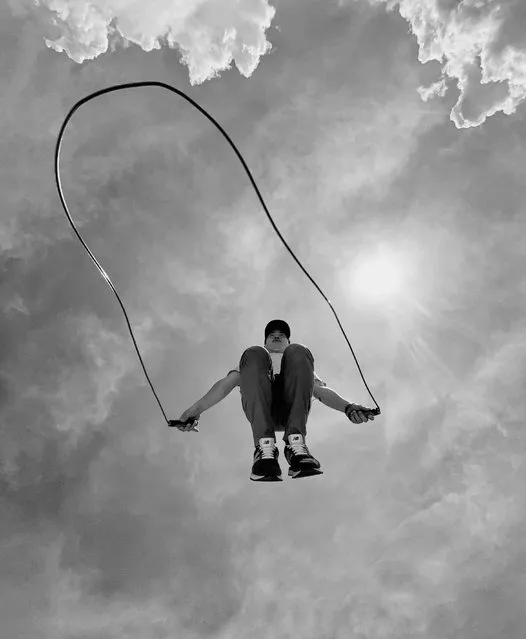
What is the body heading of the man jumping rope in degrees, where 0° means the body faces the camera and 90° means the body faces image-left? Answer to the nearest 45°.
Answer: approximately 0°
